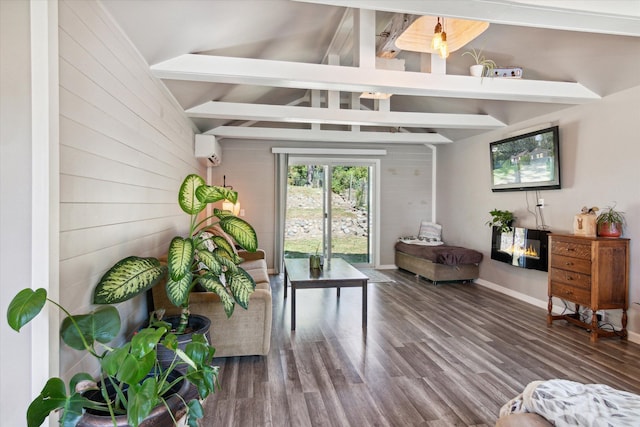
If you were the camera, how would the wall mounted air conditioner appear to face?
facing to the right of the viewer

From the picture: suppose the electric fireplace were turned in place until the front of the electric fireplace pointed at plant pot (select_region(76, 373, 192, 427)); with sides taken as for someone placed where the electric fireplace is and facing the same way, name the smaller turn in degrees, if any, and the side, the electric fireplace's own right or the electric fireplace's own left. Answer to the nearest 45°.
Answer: approximately 45° to the electric fireplace's own left

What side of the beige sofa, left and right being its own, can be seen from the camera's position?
right

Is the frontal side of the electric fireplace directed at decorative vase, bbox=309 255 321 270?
yes

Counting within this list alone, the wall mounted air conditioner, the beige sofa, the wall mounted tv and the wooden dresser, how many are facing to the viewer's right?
2

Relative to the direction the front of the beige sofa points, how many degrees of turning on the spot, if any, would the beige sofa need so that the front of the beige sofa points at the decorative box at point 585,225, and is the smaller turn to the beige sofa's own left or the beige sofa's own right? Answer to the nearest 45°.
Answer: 0° — it already faces it

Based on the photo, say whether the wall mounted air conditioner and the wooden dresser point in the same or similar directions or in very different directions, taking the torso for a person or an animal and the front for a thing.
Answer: very different directions

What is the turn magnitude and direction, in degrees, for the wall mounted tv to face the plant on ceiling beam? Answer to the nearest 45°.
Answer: approximately 45° to its left

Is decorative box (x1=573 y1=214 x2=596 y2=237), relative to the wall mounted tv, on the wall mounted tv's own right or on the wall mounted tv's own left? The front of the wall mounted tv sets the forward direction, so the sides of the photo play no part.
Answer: on the wall mounted tv's own left

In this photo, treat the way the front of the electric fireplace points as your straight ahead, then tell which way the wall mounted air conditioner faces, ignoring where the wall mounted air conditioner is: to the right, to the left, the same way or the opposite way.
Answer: the opposite way
